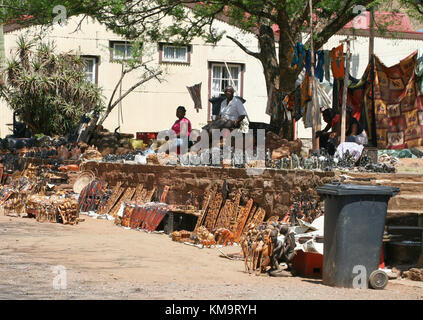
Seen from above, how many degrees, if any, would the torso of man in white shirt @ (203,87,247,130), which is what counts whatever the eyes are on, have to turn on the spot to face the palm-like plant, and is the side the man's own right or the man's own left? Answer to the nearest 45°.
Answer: approximately 90° to the man's own right

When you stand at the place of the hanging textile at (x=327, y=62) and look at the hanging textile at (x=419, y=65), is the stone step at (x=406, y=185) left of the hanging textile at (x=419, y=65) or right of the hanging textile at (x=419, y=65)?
right

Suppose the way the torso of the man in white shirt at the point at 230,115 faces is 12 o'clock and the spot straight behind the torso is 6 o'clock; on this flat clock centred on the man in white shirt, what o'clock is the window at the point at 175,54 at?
The window is roughly at 4 o'clock from the man in white shirt.

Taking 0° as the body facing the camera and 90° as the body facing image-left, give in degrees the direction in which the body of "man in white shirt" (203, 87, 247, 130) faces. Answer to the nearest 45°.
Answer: approximately 45°

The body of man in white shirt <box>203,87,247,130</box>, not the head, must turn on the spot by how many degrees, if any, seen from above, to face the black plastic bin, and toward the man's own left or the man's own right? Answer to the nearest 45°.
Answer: approximately 45° to the man's own left

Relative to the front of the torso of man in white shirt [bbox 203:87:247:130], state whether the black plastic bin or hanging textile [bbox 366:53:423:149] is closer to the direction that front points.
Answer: the black plastic bin

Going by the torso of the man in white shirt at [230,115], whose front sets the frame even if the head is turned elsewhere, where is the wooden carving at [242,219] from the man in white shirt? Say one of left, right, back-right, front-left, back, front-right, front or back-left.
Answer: front-left

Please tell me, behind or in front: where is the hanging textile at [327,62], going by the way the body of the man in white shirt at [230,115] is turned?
behind

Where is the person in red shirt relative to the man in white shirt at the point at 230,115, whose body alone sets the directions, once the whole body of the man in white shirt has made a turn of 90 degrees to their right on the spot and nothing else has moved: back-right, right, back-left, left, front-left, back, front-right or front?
front

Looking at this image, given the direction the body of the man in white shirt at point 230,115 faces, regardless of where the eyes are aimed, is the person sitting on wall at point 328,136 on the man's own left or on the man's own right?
on the man's own left

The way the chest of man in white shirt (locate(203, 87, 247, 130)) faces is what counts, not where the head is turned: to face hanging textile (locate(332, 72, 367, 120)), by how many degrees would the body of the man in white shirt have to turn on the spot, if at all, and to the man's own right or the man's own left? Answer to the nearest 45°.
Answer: approximately 135° to the man's own left

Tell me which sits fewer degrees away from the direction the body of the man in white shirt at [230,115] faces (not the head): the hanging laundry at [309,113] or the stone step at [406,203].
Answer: the stone step

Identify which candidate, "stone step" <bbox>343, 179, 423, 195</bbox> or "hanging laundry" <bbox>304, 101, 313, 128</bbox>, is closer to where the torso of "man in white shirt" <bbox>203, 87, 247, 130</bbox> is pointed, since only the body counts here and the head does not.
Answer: the stone step

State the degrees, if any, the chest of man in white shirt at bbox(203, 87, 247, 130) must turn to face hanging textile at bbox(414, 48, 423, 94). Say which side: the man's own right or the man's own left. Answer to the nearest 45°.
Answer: approximately 135° to the man's own left

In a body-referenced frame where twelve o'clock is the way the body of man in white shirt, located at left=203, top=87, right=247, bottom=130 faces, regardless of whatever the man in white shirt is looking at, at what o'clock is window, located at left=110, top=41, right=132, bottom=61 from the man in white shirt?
The window is roughly at 4 o'clock from the man in white shirt.
